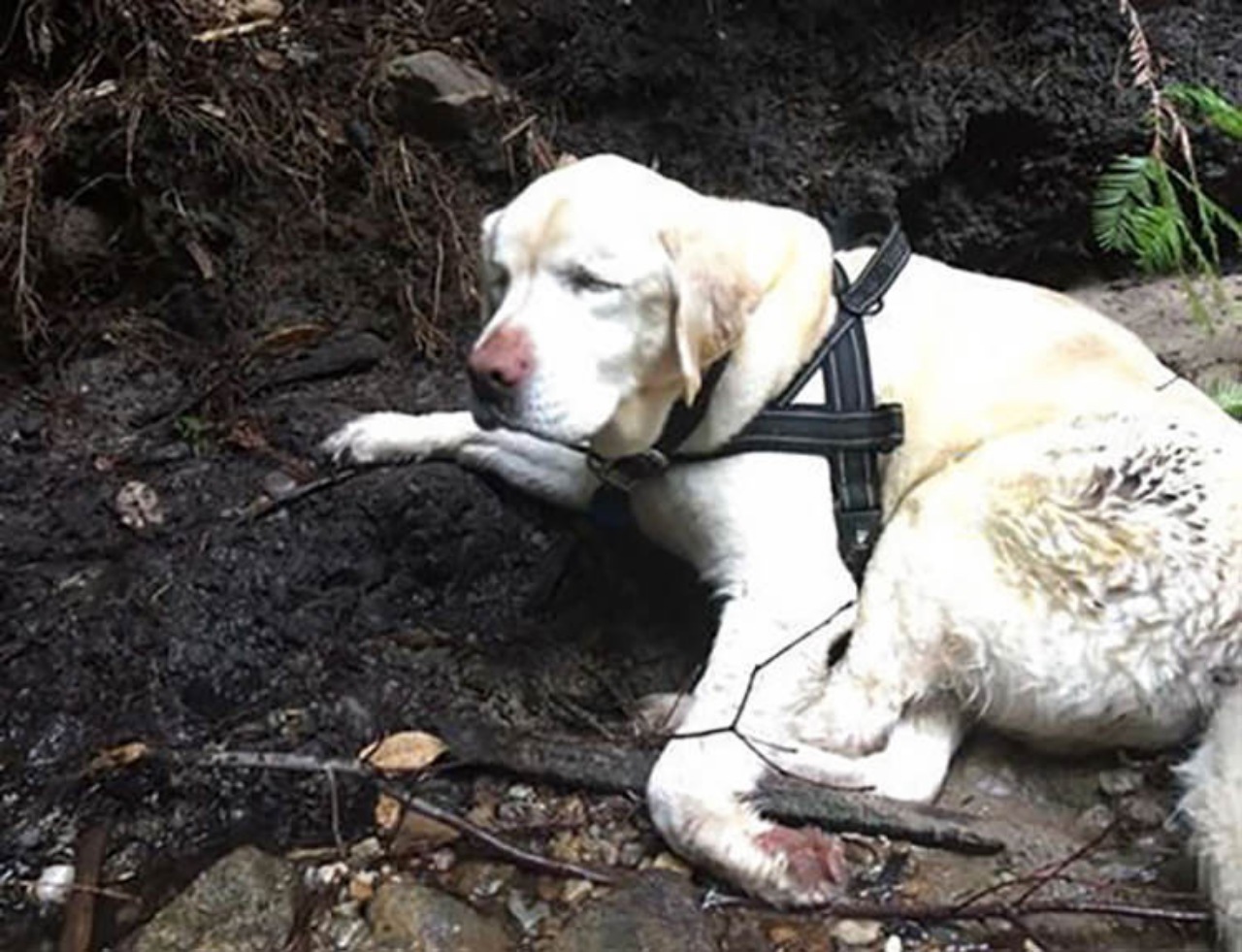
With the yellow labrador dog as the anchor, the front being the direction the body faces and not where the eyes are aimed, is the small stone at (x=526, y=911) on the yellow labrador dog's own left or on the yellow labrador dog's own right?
on the yellow labrador dog's own left

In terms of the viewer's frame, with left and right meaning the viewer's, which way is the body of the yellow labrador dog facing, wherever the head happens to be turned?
facing to the left of the viewer

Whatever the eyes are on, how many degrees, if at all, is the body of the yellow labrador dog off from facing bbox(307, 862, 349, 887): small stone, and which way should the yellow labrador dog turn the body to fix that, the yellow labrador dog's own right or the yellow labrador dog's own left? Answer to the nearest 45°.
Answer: approximately 45° to the yellow labrador dog's own left

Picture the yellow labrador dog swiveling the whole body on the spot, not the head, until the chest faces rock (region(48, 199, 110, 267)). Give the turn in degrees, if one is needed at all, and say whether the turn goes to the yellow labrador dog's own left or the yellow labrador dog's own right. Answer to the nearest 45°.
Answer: approximately 45° to the yellow labrador dog's own right

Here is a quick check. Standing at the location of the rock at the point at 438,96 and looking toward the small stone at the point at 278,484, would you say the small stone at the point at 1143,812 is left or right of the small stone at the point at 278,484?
left

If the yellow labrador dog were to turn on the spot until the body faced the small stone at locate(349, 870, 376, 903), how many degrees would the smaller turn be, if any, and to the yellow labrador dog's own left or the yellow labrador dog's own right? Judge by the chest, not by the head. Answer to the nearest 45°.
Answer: approximately 45° to the yellow labrador dog's own left

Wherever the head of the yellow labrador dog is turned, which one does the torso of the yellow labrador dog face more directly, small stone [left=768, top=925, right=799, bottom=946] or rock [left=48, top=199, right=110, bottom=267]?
the rock

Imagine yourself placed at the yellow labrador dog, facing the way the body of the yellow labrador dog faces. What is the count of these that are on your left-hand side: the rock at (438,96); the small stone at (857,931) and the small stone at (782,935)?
2

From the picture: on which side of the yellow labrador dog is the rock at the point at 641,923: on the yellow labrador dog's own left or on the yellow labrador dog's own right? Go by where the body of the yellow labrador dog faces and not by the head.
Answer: on the yellow labrador dog's own left
